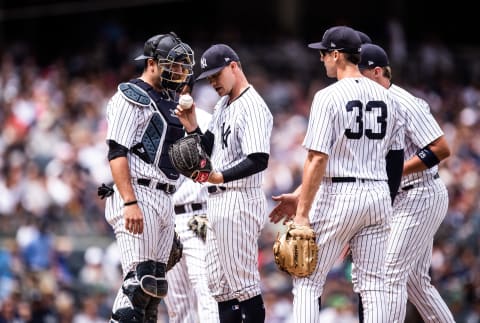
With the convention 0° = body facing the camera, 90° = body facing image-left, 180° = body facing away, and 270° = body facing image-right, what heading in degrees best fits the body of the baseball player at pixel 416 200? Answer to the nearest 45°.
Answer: approximately 90°

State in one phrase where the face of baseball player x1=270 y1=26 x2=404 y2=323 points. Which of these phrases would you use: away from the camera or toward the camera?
away from the camera

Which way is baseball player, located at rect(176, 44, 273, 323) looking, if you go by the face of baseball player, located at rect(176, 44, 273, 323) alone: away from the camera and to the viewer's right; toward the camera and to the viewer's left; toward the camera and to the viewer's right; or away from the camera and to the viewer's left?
toward the camera and to the viewer's left

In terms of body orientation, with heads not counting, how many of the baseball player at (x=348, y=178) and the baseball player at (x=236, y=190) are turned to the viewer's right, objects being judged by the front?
0

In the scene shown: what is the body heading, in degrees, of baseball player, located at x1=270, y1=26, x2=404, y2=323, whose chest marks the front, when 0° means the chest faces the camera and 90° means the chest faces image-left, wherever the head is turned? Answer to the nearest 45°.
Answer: approximately 135°

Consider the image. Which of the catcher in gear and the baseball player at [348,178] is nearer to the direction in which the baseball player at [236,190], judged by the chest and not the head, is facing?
the catcher in gear

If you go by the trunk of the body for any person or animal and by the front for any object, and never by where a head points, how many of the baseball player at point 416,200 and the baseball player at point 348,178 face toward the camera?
0

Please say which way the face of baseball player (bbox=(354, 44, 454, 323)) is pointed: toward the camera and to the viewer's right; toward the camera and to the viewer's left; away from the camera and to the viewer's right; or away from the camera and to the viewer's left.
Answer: away from the camera and to the viewer's left

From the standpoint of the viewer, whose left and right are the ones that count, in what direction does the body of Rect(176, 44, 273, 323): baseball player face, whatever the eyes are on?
facing the viewer and to the left of the viewer

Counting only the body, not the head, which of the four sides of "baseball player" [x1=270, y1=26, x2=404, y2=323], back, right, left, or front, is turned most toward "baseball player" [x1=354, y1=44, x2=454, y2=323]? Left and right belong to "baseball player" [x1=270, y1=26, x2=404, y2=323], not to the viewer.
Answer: right

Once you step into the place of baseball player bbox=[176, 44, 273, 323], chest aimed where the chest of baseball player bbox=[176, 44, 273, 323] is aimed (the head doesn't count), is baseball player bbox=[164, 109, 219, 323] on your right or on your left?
on your right

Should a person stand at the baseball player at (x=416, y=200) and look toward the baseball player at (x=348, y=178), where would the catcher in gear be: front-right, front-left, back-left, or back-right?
front-right
